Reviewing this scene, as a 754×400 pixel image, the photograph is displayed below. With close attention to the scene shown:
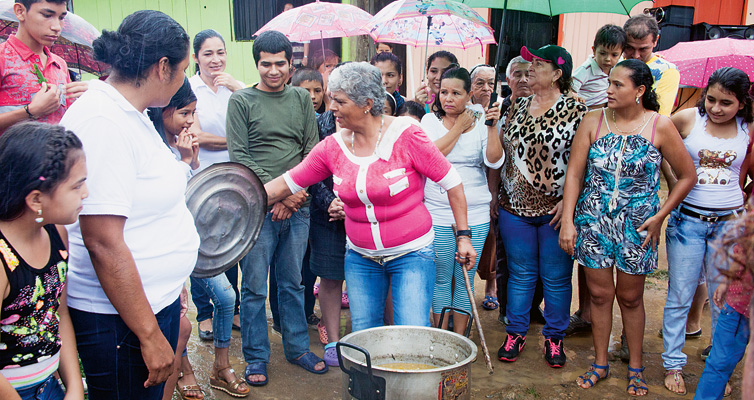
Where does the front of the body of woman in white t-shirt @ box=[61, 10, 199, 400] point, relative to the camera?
to the viewer's right

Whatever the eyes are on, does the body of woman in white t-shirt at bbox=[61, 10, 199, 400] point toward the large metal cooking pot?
yes

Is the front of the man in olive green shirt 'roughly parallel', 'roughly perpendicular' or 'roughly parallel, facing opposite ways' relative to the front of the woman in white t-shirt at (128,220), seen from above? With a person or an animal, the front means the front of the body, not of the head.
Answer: roughly perpendicular

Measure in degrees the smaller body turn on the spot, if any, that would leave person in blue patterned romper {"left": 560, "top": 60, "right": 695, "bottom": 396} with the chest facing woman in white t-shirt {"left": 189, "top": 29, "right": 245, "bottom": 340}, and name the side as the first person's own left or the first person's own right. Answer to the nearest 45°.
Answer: approximately 90° to the first person's own right

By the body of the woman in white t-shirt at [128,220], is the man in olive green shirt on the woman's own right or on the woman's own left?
on the woman's own left

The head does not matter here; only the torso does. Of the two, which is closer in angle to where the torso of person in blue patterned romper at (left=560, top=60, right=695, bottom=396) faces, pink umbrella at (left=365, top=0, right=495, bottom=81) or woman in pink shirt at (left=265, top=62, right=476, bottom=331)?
the woman in pink shirt
